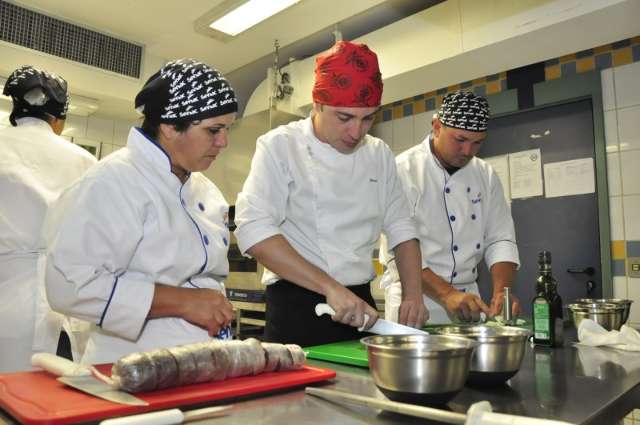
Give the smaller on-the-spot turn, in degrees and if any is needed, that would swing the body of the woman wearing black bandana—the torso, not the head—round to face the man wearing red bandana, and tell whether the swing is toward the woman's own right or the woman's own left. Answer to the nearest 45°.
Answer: approximately 90° to the woman's own left

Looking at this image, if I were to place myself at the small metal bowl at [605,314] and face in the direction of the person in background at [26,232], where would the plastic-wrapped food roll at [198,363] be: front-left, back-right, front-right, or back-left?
front-left

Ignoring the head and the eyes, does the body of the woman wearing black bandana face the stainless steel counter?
yes

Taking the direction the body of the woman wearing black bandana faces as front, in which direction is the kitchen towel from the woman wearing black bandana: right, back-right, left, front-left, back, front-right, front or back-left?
front-left

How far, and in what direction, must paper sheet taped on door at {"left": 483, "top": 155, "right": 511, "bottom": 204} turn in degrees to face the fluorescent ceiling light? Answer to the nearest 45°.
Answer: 0° — it already faces it

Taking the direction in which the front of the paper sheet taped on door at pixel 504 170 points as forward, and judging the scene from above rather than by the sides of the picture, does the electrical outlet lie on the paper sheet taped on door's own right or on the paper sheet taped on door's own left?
on the paper sheet taped on door's own left

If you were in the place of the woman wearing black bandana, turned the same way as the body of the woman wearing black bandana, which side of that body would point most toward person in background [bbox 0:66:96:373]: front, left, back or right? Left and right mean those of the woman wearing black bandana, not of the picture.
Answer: back

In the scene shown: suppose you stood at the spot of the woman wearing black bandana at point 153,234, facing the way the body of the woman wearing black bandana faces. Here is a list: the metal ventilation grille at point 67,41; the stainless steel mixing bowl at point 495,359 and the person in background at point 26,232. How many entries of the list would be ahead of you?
1

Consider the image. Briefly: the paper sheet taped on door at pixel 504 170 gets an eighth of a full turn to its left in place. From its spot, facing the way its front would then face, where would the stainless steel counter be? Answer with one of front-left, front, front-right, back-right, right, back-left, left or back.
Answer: front

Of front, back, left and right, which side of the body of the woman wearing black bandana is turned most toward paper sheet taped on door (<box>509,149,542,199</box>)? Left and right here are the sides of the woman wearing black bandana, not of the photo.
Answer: left
